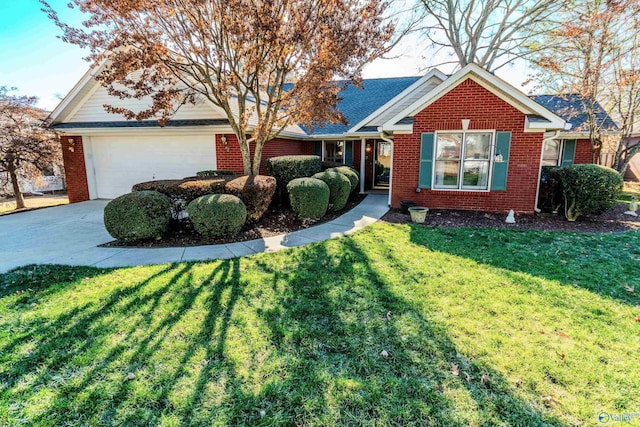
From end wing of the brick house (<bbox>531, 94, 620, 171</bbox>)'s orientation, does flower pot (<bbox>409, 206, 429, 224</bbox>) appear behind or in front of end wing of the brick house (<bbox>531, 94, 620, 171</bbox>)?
in front

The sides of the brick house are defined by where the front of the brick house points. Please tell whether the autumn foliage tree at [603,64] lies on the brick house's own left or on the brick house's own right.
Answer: on the brick house's own left

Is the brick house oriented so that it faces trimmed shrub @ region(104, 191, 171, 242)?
no

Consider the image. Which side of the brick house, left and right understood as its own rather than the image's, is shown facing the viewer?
front

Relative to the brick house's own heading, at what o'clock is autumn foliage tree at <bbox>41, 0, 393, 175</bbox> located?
The autumn foliage tree is roughly at 2 o'clock from the brick house.

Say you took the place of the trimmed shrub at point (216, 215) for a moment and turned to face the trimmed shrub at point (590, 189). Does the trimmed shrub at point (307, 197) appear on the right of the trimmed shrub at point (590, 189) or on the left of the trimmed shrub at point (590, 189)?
left

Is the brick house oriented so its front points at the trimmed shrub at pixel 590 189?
no

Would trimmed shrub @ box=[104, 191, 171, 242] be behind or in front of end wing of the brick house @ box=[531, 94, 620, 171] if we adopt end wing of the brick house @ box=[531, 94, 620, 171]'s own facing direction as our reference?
in front

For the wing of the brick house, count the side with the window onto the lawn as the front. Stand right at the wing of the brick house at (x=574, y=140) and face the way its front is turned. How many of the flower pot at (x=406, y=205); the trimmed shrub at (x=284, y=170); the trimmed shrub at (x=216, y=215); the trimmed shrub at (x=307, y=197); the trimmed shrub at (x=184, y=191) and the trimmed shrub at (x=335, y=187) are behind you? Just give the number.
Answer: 0

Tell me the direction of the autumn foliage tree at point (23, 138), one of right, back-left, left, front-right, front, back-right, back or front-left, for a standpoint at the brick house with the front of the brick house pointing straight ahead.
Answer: right

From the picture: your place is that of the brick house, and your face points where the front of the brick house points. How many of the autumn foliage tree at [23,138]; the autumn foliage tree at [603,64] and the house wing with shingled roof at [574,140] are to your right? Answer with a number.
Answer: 1
